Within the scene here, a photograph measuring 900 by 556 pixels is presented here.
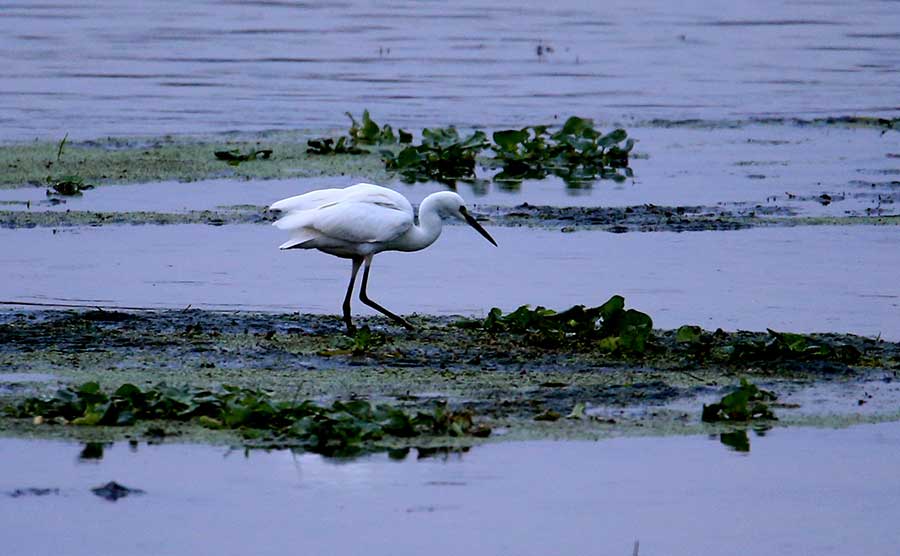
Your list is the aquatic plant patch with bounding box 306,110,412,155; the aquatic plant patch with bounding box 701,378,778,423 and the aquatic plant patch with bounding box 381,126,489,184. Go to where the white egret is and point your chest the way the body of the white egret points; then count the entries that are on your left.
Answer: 2

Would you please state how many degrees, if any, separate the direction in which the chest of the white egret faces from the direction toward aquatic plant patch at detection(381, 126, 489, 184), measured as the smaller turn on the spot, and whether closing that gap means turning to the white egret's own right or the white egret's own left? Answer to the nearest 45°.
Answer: approximately 90° to the white egret's own left

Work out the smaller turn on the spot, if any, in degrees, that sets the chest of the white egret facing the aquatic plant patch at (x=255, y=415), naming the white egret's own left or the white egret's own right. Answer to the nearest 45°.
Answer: approximately 90° to the white egret's own right

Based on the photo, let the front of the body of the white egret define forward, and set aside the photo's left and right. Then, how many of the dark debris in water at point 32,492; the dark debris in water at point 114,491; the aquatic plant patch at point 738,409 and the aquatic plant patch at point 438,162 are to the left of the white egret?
1

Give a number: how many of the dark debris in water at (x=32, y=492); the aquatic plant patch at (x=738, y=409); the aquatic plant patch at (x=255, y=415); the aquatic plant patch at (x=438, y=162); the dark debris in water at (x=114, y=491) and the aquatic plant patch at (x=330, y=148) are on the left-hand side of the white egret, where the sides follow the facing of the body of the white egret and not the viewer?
2

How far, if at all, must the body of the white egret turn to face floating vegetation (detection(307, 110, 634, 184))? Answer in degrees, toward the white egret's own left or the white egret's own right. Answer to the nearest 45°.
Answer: approximately 90° to the white egret's own left

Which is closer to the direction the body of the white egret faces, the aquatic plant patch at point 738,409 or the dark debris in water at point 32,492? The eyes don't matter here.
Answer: the aquatic plant patch

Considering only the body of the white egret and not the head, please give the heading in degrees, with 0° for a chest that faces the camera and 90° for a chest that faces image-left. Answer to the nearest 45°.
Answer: approximately 270°

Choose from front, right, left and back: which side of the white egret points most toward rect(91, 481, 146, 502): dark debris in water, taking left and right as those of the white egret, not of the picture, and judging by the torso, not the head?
right

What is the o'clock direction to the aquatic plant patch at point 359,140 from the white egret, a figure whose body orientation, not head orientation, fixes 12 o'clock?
The aquatic plant patch is roughly at 9 o'clock from the white egret.

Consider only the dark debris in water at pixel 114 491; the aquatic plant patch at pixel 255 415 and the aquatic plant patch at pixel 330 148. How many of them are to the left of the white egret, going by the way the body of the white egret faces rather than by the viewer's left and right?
1

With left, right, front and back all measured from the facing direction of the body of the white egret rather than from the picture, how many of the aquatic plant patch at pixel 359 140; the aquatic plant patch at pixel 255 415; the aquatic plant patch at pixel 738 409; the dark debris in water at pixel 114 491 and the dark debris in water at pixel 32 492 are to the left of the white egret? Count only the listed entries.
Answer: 1

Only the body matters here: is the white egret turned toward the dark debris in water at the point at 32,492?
no

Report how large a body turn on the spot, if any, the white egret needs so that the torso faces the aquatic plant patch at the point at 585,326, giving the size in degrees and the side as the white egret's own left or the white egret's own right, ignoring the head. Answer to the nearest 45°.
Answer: approximately 45° to the white egret's own right

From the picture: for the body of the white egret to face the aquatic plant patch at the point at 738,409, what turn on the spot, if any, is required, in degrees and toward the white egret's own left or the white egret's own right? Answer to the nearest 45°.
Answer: approximately 45° to the white egret's own right

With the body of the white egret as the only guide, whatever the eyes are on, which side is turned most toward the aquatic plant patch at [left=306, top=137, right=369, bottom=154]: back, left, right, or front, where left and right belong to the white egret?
left
